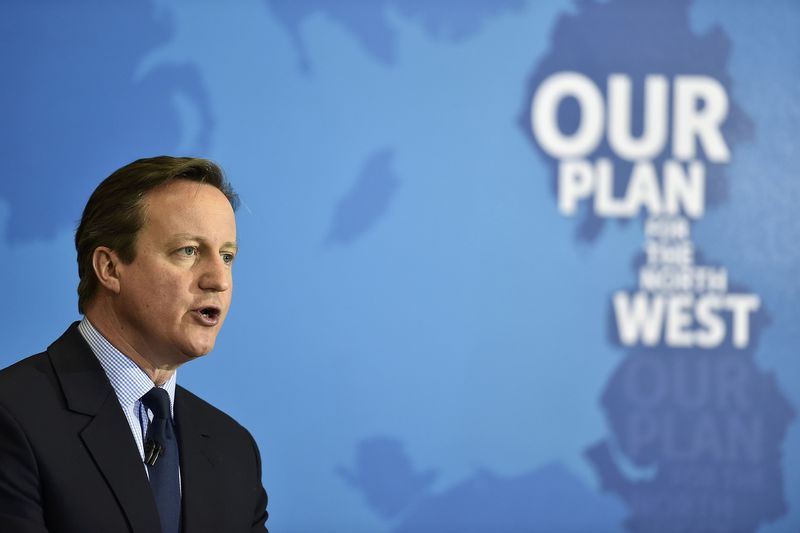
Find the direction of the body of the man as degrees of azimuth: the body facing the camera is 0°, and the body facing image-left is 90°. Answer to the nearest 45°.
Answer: approximately 315°
